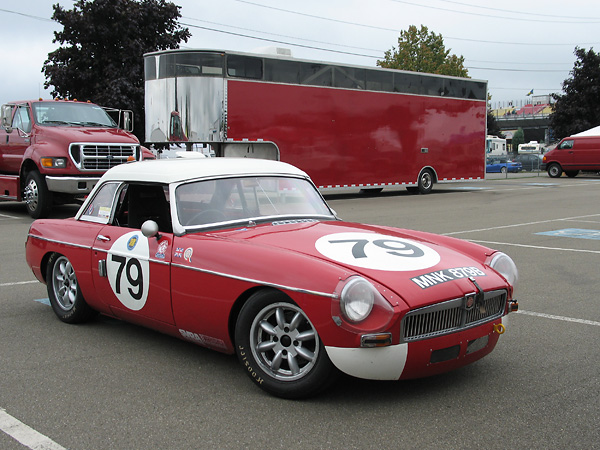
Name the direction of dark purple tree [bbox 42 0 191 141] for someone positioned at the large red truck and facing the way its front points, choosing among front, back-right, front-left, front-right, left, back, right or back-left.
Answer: back-left

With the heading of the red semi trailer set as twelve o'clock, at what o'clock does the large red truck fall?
The large red truck is roughly at 12 o'clock from the red semi trailer.

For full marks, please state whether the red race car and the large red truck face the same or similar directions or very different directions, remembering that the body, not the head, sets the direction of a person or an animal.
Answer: same or similar directions

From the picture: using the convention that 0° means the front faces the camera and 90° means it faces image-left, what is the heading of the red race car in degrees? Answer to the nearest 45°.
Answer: approximately 315°

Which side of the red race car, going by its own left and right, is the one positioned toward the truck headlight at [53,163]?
back

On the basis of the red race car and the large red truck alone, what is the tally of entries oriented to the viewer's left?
0

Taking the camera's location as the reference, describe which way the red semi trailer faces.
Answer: facing the viewer and to the left of the viewer

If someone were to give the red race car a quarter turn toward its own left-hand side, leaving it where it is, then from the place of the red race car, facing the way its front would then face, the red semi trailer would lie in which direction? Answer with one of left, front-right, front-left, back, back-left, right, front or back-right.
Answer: front-left

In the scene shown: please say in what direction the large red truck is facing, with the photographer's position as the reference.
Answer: facing the viewer and to the right of the viewer

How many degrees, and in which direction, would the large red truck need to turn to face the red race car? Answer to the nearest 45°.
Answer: approximately 45° to its right

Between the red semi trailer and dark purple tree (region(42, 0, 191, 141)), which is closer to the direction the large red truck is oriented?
the red semi trailer
